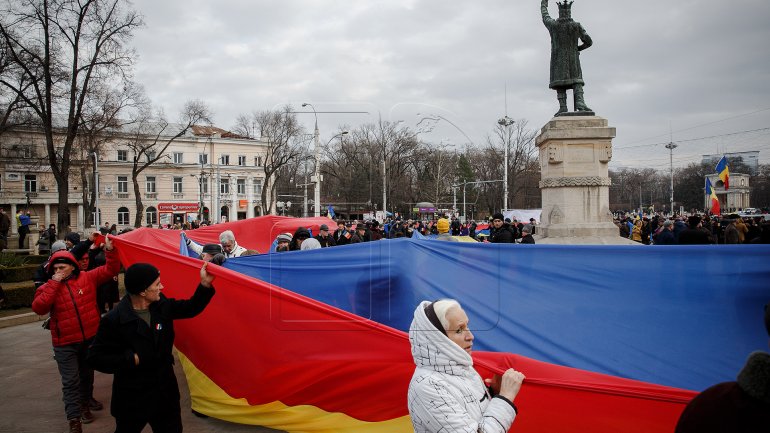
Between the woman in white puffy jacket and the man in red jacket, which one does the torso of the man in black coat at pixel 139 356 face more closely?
the woman in white puffy jacket

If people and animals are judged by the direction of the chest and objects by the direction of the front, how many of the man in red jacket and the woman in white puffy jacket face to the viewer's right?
1

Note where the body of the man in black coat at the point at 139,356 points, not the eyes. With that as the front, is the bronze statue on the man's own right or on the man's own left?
on the man's own left

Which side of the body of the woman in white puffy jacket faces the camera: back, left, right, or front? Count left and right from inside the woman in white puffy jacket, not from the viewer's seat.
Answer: right

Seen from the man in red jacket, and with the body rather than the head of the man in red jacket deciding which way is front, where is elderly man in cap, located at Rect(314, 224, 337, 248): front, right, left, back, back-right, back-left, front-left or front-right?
back-left
